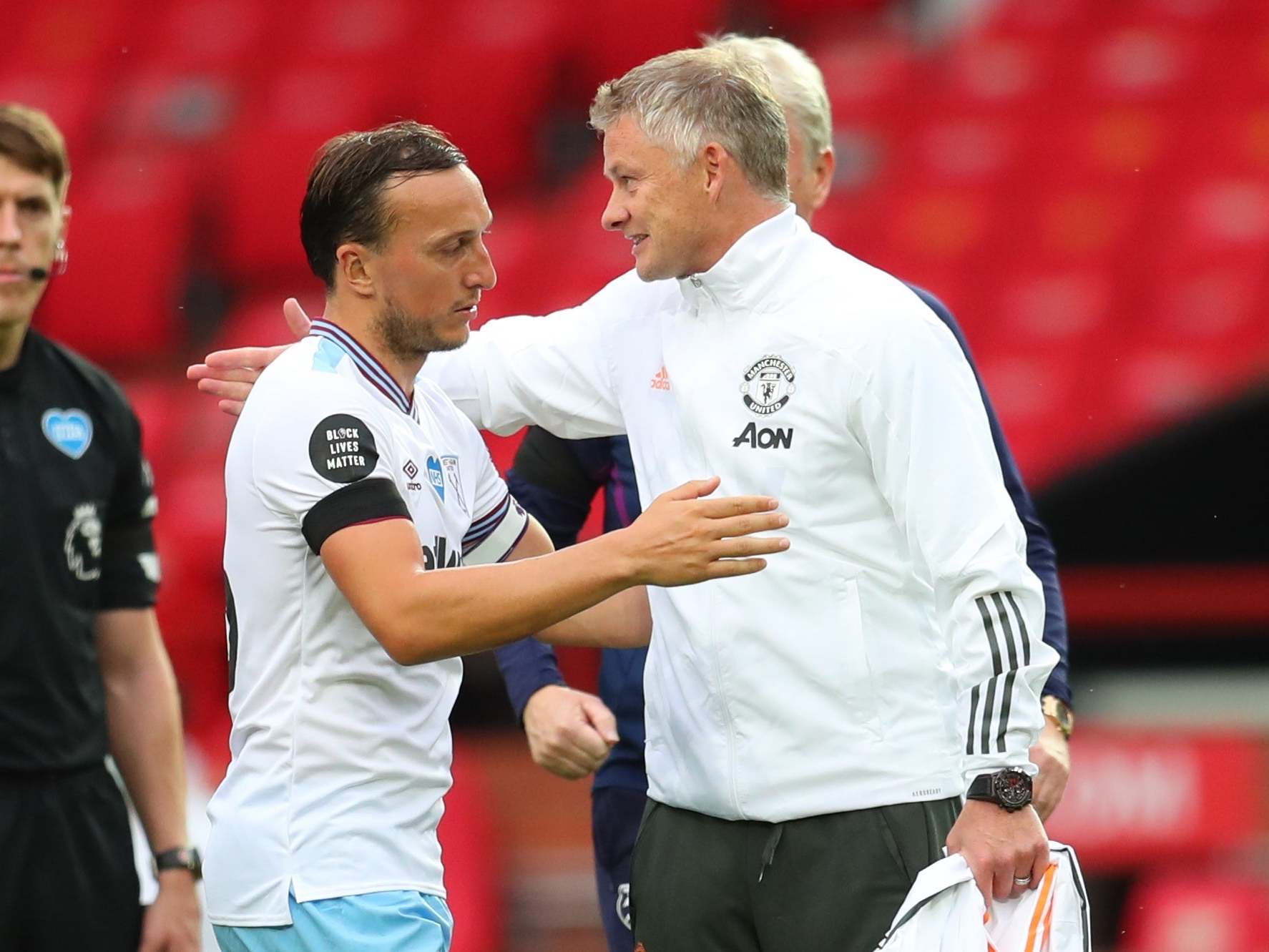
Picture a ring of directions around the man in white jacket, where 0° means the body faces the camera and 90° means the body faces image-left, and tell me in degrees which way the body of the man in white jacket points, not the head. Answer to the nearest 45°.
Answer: approximately 45°

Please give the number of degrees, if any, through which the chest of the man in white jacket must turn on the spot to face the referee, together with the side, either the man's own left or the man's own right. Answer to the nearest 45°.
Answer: approximately 45° to the man's own right

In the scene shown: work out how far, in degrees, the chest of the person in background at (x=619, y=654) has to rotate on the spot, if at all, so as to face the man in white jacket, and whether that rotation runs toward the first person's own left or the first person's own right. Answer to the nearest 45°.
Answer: approximately 45° to the first person's own left

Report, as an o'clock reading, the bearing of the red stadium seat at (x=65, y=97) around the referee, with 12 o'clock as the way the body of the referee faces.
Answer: The red stadium seat is roughly at 6 o'clock from the referee.

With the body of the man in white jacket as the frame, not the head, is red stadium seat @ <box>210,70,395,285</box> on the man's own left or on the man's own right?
on the man's own right

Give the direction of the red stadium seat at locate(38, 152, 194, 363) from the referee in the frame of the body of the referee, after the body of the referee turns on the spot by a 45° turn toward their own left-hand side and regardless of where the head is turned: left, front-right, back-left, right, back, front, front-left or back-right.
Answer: back-left

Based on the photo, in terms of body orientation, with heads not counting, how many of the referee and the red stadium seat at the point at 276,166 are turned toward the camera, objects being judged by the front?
2

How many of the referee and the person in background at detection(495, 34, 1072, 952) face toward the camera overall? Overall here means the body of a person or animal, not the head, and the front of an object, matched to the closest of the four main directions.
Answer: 2

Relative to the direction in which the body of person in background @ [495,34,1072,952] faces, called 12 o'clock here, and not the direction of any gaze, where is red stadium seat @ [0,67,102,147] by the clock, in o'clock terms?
The red stadium seat is roughly at 5 o'clock from the person in background.

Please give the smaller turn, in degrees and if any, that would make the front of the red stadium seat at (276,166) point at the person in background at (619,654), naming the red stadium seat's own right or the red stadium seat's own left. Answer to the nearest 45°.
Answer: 0° — it already faces them

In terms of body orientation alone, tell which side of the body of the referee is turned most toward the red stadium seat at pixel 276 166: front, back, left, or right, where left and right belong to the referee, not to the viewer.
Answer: back

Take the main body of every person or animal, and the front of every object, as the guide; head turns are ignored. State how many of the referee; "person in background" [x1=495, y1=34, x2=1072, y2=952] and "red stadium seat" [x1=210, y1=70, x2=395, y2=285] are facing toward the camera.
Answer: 3

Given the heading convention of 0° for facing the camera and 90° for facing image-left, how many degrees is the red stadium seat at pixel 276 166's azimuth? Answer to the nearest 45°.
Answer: approximately 0°
